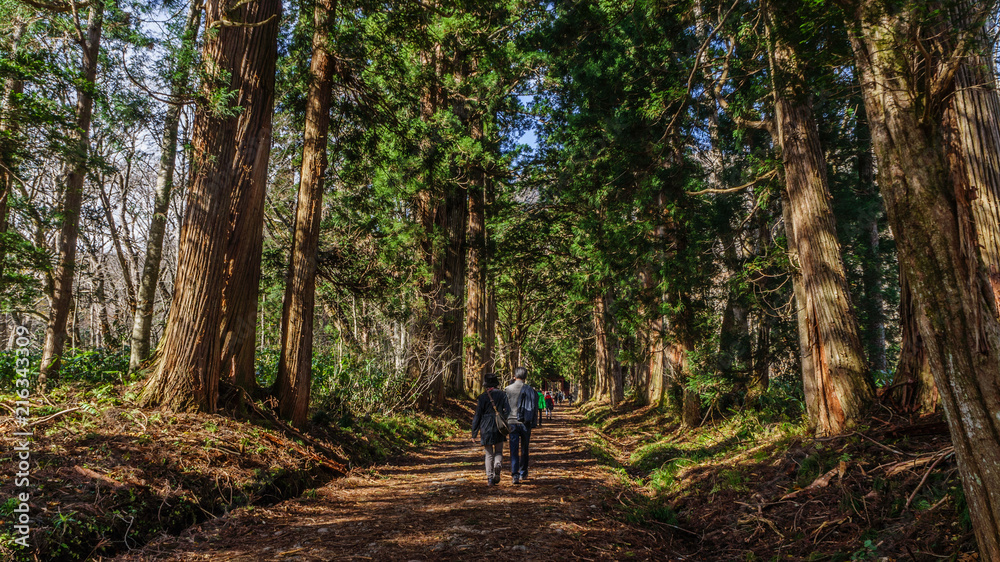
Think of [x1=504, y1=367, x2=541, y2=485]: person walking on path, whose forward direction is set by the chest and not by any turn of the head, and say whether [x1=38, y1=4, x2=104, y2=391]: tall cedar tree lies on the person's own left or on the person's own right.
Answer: on the person's own left

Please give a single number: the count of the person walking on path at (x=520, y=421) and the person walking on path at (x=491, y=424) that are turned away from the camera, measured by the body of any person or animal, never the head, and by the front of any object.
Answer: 2

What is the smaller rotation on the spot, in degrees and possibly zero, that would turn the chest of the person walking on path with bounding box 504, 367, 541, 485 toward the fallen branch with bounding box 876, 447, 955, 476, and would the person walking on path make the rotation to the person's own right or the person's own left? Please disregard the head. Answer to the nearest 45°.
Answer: approximately 135° to the person's own right

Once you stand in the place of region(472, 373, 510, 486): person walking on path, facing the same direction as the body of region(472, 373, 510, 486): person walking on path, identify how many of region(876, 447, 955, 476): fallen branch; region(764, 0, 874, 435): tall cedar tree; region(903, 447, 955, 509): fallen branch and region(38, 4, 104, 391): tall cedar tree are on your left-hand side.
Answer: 1

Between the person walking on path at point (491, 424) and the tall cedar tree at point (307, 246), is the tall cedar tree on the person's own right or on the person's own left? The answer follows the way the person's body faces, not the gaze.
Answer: on the person's own left

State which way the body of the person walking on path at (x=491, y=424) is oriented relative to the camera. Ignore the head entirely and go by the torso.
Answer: away from the camera

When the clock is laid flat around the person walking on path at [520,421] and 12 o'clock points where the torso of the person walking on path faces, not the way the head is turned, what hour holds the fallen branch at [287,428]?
The fallen branch is roughly at 9 o'clock from the person walking on path.

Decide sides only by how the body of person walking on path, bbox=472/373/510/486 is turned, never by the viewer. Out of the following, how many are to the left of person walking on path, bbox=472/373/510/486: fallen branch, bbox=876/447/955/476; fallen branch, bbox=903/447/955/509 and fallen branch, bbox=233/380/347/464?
1

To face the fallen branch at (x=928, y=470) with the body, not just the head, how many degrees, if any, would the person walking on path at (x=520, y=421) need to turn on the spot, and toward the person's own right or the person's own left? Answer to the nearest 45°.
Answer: approximately 135° to the person's own right

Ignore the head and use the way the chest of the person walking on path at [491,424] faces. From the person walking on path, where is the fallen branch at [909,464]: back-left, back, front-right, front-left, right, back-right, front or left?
back-right

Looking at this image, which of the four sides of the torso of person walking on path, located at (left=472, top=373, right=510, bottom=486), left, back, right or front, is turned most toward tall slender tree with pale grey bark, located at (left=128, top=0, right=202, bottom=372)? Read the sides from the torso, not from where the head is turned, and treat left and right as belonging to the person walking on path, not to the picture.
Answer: left

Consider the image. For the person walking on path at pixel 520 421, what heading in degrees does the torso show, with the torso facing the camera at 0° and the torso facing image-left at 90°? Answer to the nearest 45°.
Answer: approximately 180°

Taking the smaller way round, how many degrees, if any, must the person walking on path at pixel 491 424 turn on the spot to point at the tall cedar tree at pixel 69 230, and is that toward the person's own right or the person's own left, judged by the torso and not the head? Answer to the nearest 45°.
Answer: approximately 90° to the person's own left

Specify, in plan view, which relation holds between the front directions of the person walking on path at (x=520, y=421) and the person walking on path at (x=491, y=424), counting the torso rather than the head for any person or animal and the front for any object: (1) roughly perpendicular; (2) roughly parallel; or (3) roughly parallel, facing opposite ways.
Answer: roughly parallel
